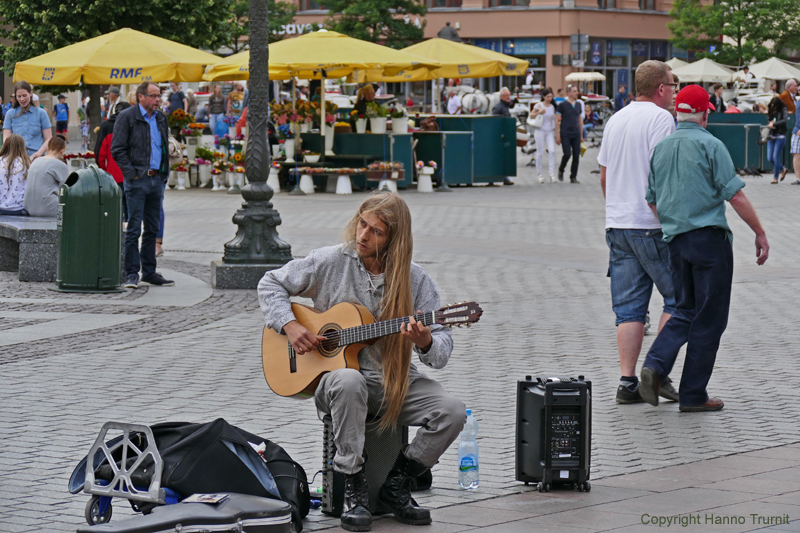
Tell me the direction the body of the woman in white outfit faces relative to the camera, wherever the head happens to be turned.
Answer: toward the camera

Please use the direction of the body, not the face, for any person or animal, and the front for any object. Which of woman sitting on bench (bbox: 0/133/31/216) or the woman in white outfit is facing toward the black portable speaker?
the woman in white outfit

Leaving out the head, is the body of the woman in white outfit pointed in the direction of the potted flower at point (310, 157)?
no

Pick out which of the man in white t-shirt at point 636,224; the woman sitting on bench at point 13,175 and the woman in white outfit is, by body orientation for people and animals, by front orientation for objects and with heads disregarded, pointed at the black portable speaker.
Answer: the woman in white outfit

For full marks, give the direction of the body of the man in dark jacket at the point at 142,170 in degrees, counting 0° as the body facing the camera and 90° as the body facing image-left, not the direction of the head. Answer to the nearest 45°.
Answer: approximately 315°

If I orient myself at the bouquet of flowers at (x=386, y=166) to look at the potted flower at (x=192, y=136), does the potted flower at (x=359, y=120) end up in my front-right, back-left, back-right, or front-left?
front-right

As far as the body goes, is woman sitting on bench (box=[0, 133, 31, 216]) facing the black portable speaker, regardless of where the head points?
no

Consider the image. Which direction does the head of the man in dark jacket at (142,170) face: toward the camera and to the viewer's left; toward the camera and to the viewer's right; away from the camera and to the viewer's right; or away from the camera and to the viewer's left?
toward the camera and to the viewer's right

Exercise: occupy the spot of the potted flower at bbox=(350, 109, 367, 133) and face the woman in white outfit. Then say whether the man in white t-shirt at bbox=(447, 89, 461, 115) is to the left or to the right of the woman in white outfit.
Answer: left

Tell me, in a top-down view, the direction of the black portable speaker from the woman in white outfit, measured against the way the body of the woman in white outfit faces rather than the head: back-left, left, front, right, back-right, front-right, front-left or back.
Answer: front

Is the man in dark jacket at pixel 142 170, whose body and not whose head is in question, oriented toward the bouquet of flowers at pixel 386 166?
no
